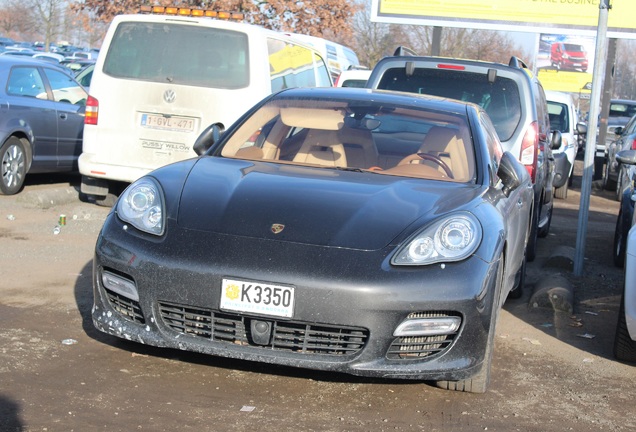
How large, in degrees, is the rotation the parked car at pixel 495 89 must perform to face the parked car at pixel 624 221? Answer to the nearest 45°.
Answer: approximately 90° to its right

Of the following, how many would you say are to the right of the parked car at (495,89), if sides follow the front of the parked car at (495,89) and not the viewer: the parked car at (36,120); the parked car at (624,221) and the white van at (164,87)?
1

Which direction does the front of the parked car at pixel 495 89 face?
away from the camera

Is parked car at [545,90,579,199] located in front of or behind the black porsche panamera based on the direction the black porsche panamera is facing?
behind

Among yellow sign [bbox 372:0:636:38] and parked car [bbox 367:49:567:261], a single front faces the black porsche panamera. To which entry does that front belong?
the yellow sign

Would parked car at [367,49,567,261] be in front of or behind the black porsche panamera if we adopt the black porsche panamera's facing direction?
behind

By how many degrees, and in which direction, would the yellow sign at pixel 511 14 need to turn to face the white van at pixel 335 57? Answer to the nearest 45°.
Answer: approximately 90° to its right

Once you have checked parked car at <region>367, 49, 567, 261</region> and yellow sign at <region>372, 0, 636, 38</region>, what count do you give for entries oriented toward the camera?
1

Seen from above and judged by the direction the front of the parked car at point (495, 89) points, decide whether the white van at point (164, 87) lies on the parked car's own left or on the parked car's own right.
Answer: on the parked car's own left

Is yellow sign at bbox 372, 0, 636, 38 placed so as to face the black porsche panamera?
yes

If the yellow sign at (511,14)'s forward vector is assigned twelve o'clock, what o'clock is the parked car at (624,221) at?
The parked car is roughly at 12 o'clock from the yellow sign.

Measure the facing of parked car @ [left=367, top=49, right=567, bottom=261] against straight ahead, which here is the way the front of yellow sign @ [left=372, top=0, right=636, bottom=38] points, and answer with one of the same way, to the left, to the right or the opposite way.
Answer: the opposite way
